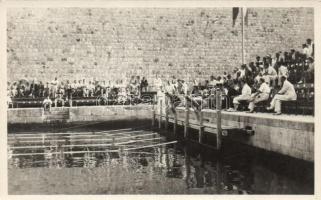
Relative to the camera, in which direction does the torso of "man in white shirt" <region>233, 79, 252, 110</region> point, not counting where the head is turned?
to the viewer's left

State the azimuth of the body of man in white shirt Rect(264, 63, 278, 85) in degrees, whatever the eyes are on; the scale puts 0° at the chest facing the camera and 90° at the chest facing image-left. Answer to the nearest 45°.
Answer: approximately 90°

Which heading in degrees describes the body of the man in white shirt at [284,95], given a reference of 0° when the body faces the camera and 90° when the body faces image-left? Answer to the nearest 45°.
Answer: approximately 90°

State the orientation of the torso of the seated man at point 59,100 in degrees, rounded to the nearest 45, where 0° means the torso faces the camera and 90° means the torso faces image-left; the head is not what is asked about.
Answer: approximately 0°

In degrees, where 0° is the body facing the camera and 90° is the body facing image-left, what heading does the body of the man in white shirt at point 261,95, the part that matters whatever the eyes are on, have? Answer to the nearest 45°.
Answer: approximately 90°
